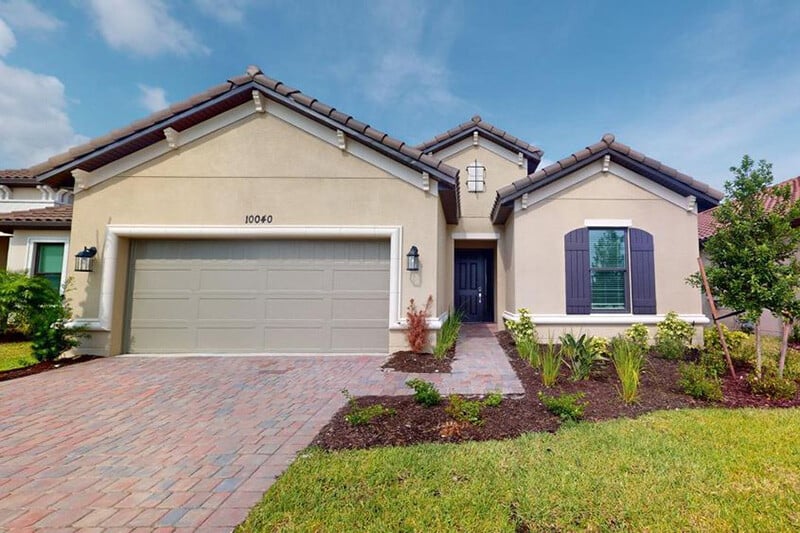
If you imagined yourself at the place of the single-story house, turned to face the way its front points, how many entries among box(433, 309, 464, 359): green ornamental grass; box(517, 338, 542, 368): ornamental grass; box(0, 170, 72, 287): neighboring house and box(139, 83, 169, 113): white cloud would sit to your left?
2

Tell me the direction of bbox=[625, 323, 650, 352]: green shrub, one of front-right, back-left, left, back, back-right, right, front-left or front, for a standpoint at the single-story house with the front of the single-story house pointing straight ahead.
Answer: left

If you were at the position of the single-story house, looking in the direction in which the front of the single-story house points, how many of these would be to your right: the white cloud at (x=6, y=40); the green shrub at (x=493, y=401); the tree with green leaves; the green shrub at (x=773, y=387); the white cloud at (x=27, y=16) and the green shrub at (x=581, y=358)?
2

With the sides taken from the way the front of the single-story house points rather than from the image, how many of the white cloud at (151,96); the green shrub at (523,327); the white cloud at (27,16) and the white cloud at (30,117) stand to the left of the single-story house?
1

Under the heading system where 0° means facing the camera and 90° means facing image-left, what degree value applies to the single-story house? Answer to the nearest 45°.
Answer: approximately 0°

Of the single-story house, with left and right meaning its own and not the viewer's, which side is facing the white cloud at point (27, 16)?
back

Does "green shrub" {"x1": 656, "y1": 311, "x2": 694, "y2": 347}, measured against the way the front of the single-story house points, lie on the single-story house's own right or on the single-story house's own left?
on the single-story house's own left

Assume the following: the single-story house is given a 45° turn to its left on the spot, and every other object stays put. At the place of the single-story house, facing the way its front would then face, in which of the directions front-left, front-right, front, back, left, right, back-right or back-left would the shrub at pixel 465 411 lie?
front

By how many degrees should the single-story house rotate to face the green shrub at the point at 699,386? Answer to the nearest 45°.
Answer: approximately 45° to its left

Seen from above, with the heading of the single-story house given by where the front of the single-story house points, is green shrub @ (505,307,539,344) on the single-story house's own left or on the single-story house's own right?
on the single-story house's own left

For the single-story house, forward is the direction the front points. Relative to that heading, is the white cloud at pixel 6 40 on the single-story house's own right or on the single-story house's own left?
on the single-story house's own right

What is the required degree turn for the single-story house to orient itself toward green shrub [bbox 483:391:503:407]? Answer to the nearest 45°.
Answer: approximately 45° to its left
